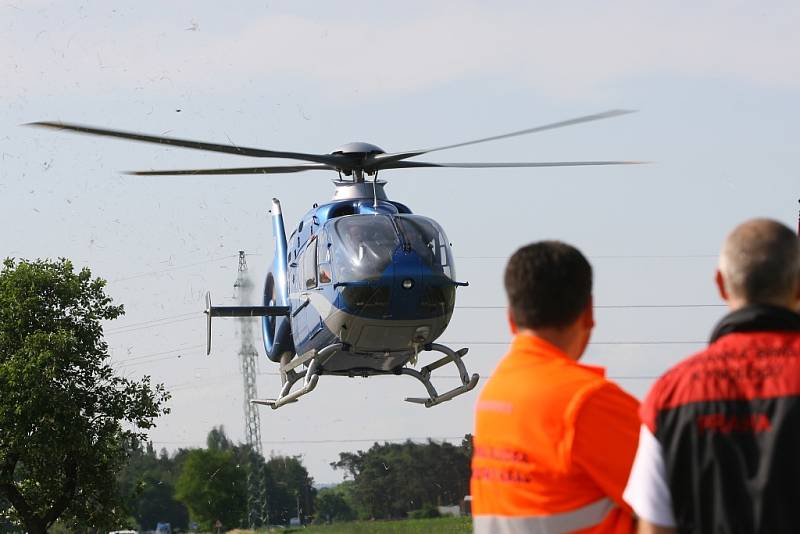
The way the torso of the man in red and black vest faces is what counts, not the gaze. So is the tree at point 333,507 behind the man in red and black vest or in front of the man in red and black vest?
in front

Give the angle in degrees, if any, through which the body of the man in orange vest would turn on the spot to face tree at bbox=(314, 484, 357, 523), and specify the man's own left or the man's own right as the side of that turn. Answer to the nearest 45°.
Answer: approximately 45° to the man's own left

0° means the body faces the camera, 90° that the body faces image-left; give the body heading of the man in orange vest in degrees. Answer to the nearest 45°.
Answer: approximately 225°

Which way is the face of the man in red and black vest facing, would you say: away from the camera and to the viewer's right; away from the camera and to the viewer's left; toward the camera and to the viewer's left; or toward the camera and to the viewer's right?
away from the camera and to the viewer's left

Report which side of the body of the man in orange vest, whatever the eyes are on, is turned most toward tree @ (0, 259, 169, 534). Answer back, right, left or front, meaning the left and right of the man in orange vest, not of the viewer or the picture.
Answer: left

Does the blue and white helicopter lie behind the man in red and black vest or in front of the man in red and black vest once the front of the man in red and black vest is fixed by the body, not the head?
in front

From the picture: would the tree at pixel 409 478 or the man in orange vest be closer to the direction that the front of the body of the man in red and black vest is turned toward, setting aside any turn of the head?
the tree

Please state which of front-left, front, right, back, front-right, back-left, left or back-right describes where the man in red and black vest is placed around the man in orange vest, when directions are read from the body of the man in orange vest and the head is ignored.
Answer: right

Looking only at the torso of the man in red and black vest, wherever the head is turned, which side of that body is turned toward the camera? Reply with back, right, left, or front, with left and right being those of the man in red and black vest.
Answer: back

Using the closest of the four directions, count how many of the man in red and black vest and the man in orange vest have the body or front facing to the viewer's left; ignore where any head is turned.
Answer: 0

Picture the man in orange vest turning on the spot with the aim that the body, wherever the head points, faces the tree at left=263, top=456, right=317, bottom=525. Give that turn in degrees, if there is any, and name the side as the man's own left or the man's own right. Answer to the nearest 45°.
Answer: approximately 45° to the man's own left
